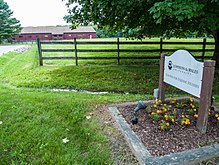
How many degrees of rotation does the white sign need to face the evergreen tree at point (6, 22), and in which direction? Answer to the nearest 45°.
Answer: approximately 90° to its right

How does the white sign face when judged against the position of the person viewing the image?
facing the viewer and to the left of the viewer
